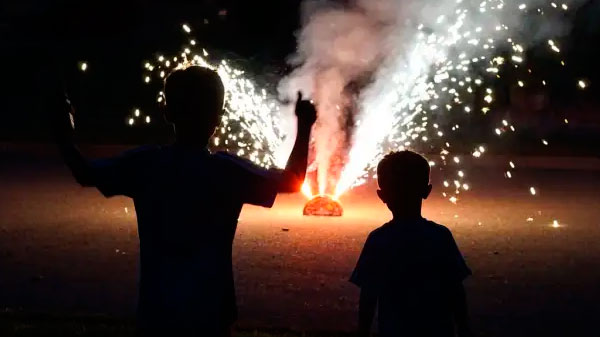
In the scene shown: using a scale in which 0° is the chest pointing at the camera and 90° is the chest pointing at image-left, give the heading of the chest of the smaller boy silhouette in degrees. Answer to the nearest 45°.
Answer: approximately 180°

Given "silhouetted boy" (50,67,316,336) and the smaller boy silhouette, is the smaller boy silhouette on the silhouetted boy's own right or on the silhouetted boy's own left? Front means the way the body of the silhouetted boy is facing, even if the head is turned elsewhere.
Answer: on the silhouetted boy's own right

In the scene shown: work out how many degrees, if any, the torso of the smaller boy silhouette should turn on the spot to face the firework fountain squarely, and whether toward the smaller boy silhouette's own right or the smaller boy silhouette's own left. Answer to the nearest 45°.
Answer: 0° — they already face it

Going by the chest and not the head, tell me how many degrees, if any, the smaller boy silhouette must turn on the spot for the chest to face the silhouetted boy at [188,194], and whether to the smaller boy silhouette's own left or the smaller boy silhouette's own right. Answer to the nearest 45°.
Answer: approximately 135° to the smaller boy silhouette's own left

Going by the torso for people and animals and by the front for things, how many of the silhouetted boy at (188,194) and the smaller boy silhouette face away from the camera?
2

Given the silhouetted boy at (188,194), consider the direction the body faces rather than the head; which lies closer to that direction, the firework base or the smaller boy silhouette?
the firework base

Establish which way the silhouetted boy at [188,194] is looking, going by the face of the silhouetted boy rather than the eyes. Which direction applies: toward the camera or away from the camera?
away from the camera

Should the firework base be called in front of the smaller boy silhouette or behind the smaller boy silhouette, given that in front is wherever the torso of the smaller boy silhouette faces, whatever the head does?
in front

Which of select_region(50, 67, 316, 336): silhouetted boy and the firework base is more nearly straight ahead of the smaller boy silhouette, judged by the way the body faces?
the firework base

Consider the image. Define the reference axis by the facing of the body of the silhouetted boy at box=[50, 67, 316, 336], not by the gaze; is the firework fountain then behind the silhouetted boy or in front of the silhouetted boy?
in front

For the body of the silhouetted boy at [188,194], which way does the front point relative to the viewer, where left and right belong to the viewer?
facing away from the viewer

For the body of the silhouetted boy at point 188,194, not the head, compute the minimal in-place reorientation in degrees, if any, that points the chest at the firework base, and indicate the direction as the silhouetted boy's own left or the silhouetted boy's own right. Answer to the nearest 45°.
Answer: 0° — they already face it
